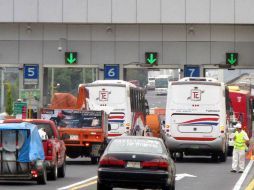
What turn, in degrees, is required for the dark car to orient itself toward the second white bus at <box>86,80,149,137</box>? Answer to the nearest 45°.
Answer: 0° — it already faces it

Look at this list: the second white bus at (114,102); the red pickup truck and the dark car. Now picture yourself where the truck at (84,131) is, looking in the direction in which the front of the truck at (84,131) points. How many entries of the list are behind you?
2

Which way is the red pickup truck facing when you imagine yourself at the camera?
facing away from the viewer

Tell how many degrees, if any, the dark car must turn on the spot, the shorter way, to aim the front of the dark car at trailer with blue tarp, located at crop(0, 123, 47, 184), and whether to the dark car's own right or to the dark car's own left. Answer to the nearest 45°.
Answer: approximately 45° to the dark car's own left

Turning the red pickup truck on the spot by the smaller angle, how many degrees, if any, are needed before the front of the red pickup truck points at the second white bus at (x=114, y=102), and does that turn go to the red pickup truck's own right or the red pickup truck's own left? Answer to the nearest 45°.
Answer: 0° — it already faces it

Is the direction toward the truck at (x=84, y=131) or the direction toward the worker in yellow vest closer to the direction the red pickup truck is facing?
the truck

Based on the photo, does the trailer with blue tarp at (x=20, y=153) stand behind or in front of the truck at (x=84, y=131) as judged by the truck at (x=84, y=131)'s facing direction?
behind

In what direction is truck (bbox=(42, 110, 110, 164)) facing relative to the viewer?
away from the camera

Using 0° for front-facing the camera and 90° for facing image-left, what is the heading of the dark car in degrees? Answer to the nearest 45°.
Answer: approximately 180°

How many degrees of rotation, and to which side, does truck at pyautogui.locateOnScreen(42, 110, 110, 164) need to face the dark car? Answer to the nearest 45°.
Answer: approximately 180°
